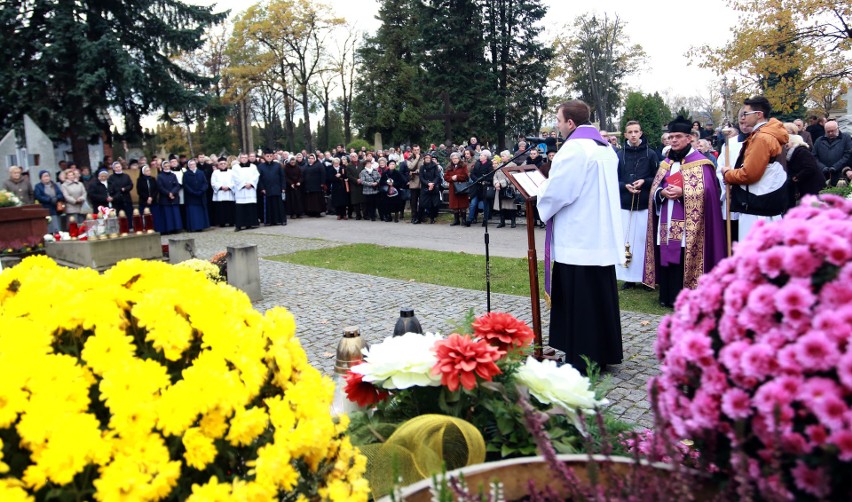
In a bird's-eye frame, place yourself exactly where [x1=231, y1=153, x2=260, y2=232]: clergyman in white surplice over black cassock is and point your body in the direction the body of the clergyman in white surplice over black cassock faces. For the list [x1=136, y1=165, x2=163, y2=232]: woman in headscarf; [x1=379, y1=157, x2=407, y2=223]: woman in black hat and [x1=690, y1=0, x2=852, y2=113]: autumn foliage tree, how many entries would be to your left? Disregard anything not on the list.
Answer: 2

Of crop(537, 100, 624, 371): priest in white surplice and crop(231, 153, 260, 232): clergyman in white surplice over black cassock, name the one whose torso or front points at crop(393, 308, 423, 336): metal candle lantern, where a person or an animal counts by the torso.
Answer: the clergyman in white surplice over black cassock

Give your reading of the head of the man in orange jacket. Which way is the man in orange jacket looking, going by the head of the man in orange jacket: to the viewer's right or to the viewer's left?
to the viewer's left

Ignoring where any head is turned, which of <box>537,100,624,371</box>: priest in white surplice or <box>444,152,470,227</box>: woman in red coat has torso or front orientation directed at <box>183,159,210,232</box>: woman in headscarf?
the priest in white surplice

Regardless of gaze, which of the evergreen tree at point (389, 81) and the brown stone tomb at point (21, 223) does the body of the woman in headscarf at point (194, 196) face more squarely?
the brown stone tomb

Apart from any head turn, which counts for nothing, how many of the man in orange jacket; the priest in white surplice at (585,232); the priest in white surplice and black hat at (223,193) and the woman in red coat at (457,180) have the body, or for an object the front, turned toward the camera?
2

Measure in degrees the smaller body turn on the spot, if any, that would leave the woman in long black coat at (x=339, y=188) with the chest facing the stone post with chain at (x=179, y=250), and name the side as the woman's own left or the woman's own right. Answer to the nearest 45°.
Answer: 0° — they already face it

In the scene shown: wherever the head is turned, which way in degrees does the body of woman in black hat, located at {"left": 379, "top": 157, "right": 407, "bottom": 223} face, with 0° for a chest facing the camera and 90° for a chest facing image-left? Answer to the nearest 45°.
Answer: approximately 0°

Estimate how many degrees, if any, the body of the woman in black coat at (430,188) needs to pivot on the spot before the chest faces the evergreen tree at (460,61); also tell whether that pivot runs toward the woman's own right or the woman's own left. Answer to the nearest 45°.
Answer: approximately 180°

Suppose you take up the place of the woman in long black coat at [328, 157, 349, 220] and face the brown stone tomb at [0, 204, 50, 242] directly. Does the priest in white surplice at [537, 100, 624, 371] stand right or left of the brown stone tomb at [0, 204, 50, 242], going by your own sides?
left

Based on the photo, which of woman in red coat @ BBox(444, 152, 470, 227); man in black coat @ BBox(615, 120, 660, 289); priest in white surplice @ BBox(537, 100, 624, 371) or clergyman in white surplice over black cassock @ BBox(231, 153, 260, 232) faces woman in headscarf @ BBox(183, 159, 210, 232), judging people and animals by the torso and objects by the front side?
the priest in white surplice

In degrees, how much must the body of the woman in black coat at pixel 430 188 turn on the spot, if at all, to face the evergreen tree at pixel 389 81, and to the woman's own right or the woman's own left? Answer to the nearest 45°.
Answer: approximately 180°

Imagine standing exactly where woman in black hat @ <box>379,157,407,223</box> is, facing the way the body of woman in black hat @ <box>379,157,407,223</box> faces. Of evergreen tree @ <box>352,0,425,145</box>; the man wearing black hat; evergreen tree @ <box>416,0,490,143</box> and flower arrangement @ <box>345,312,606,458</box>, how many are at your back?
2
